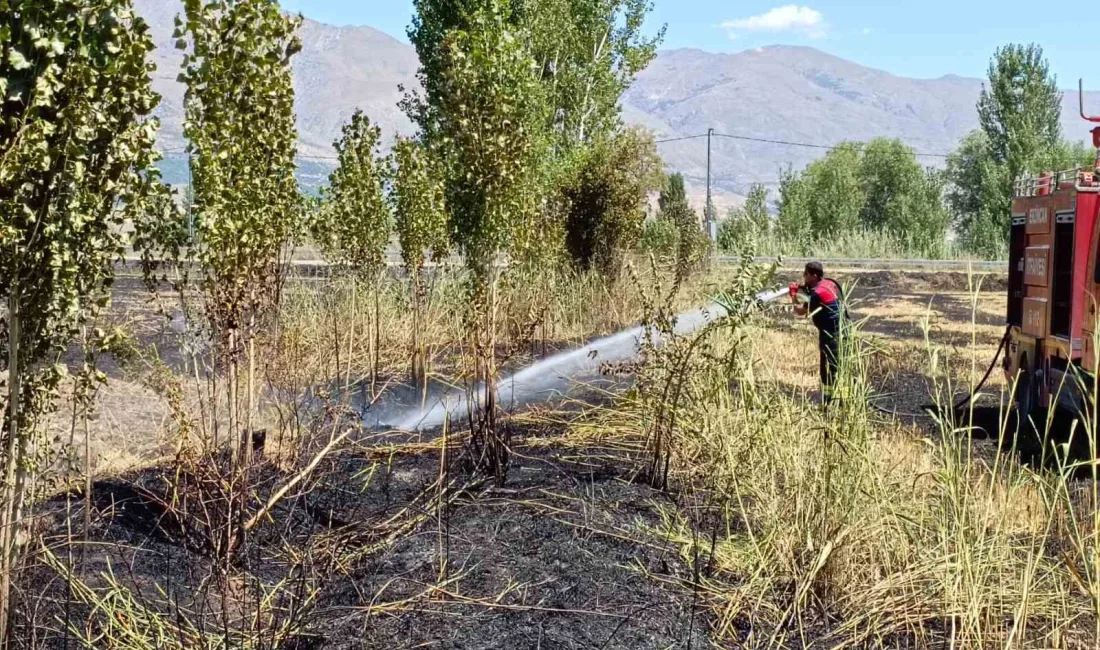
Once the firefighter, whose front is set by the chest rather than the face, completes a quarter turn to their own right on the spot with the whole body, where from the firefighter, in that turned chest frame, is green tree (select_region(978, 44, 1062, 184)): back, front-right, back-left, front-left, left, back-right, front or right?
front

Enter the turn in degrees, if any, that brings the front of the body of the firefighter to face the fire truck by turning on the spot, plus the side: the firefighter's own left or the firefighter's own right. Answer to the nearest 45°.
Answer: approximately 180°

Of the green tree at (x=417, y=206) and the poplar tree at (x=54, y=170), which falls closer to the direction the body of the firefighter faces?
the green tree

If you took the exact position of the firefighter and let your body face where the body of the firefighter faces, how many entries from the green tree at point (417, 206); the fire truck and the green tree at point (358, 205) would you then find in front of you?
2

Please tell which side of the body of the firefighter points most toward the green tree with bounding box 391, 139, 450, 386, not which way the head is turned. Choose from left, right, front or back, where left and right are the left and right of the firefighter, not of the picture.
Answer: front

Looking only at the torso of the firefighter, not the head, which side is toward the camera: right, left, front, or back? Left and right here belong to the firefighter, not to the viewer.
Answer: left

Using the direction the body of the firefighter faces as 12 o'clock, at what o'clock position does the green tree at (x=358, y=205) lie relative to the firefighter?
The green tree is roughly at 12 o'clock from the firefighter.

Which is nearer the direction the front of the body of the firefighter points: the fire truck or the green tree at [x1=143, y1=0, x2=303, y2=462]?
the green tree

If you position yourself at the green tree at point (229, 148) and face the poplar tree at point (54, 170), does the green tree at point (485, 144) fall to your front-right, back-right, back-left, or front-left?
back-left
